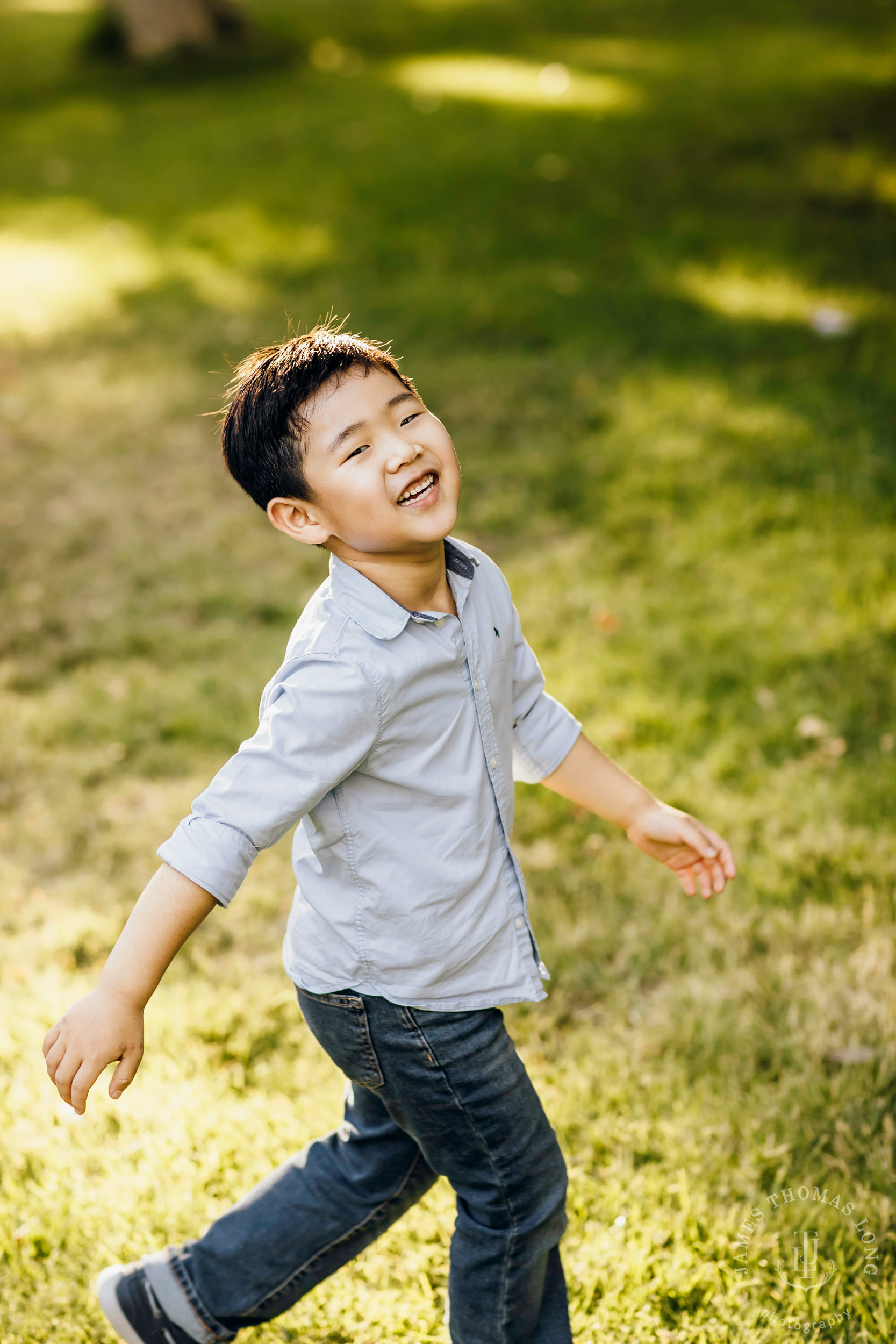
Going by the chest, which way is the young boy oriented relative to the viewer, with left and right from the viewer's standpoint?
facing the viewer and to the right of the viewer

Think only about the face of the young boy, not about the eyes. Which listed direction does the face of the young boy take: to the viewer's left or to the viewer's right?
to the viewer's right
